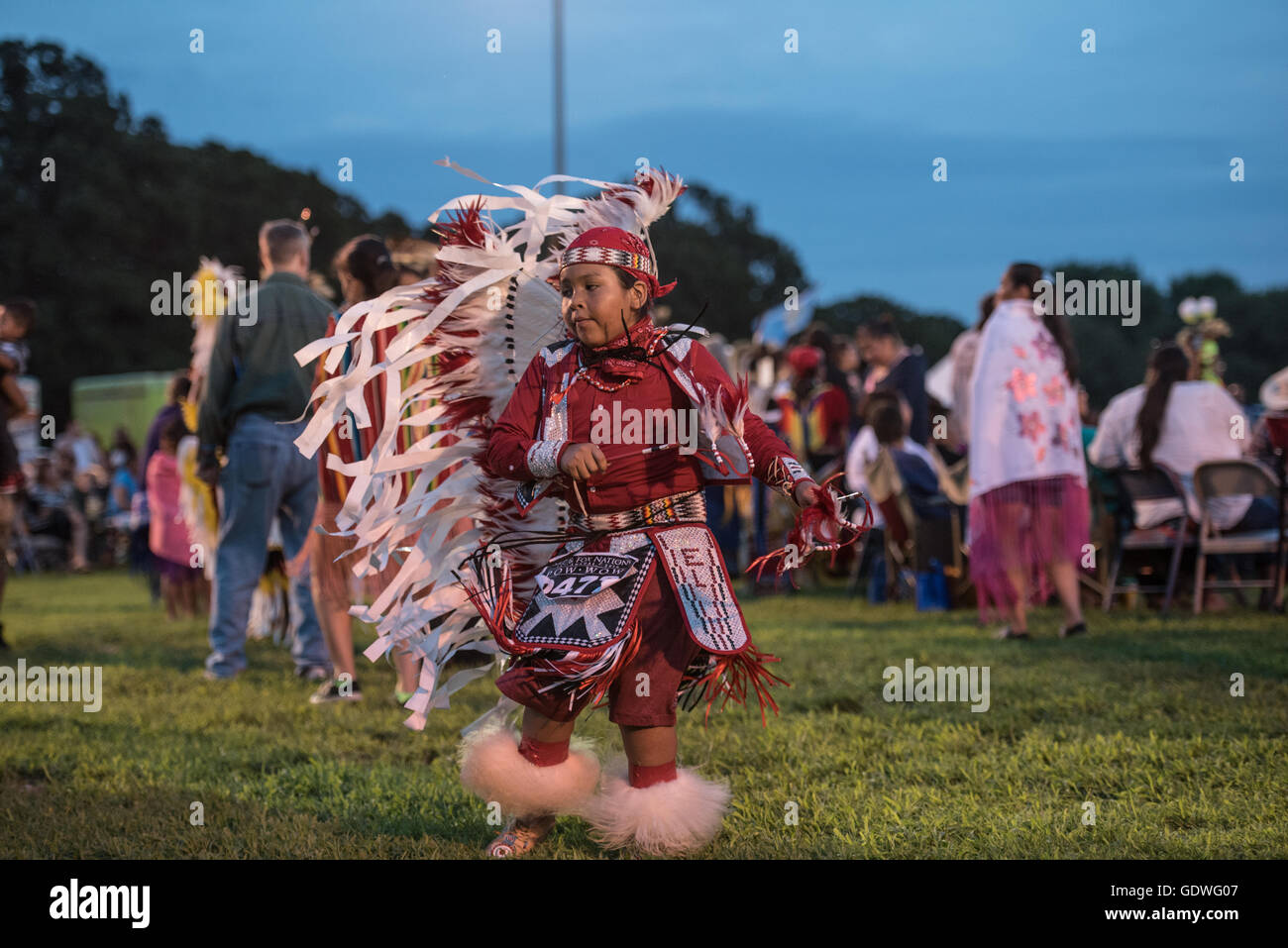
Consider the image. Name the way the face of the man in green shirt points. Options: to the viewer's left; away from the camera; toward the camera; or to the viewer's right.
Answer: away from the camera

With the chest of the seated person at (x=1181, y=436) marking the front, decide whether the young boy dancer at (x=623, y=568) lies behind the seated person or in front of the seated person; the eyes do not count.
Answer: behind

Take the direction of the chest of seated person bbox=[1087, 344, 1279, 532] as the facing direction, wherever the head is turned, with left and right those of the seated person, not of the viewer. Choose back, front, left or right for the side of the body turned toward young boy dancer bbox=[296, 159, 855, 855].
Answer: back

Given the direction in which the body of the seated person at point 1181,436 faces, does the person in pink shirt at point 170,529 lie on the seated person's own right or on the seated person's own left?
on the seated person's own left

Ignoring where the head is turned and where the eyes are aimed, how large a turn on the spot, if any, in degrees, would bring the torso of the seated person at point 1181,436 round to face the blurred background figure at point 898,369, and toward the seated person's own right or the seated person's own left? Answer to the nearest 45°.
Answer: approximately 45° to the seated person's own left

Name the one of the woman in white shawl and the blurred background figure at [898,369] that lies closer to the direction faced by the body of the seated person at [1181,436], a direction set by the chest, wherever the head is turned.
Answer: the blurred background figure

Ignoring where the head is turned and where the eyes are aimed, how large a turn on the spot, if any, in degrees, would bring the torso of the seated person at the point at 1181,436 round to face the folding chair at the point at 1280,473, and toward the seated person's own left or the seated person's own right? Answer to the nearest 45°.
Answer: approximately 135° to the seated person's own right

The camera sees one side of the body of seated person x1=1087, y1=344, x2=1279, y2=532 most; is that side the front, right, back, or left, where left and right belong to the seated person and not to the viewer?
back

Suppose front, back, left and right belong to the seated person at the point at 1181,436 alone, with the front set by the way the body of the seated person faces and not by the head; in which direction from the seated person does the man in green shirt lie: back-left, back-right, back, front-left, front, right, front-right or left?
back-left
